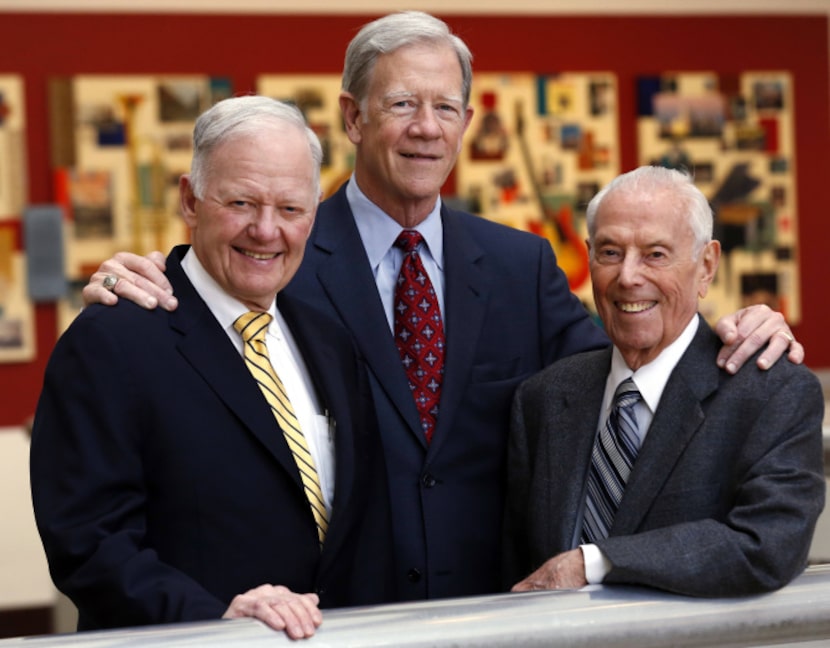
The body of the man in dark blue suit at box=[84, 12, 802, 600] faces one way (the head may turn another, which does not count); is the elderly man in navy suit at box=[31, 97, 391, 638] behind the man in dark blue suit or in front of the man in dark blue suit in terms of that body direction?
in front

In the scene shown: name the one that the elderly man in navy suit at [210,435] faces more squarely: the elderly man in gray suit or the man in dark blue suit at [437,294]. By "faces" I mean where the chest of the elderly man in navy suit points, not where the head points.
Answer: the elderly man in gray suit

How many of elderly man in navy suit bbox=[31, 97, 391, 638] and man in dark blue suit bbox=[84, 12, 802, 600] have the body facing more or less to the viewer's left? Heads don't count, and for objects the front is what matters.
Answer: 0

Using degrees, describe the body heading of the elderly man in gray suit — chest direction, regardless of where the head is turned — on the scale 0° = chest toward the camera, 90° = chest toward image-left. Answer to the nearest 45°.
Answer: approximately 45°

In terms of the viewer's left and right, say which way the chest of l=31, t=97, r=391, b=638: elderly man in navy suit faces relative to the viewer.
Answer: facing the viewer and to the right of the viewer

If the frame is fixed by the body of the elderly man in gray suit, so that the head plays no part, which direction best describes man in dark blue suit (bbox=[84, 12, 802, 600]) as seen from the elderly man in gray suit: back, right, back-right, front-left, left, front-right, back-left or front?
right

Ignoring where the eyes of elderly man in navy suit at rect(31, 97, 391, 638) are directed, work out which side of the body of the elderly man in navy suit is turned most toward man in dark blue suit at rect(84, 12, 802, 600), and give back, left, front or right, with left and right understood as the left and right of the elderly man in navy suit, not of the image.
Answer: left

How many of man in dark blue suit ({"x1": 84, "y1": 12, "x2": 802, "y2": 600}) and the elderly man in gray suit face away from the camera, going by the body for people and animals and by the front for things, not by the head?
0

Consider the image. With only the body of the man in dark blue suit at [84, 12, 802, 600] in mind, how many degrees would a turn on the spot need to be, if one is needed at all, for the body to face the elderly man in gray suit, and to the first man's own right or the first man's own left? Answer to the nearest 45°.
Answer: approximately 45° to the first man's own left
